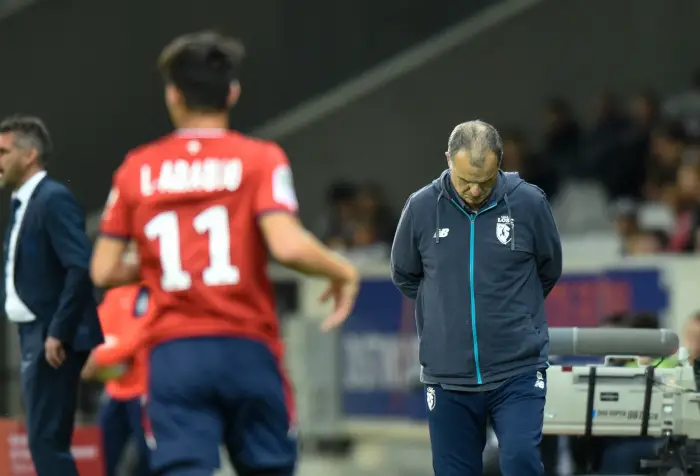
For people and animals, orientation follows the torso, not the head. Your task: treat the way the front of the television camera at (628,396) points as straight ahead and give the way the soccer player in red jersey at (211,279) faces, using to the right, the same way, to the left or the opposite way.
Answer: to the right

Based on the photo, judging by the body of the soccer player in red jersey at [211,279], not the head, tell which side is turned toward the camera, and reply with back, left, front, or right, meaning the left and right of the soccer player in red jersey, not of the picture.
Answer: back

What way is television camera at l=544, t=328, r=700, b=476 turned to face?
to the viewer's left

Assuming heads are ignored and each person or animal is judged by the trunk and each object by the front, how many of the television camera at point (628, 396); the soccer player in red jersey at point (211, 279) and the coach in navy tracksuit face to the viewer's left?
1

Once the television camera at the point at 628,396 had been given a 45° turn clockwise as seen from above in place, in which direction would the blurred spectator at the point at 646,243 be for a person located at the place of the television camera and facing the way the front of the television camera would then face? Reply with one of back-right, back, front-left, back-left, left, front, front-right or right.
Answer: front-right

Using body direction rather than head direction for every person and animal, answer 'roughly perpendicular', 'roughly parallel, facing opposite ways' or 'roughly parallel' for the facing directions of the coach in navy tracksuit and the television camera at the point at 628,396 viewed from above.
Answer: roughly perpendicular

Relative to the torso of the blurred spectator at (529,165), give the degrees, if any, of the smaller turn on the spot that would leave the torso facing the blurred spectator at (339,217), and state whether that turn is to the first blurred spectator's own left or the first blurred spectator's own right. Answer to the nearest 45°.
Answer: approximately 45° to the first blurred spectator's own right

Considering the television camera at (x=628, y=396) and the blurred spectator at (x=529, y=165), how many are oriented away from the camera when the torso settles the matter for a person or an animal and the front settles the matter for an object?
0

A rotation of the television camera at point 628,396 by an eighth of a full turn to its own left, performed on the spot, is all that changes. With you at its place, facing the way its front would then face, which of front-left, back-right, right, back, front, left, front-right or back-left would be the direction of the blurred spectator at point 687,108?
back-right

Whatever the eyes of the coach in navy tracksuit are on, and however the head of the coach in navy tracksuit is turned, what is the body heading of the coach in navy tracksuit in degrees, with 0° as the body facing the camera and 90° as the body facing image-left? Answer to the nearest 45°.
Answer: approximately 0°

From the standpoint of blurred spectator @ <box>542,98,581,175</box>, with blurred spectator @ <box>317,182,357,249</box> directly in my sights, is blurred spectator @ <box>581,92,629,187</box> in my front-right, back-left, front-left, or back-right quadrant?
back-left
